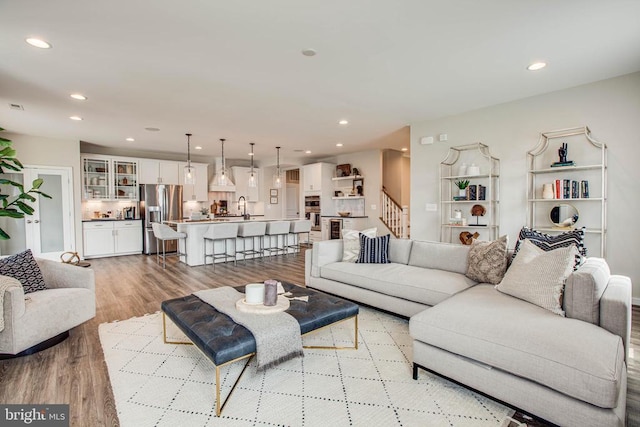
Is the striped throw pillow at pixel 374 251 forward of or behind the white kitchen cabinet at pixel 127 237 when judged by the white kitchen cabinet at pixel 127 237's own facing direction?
forward

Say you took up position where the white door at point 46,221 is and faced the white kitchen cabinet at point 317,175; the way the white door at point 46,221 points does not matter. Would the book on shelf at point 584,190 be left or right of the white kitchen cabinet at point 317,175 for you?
right

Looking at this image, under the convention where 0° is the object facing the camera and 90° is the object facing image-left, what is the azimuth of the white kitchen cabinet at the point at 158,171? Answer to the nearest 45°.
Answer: approximately 0°

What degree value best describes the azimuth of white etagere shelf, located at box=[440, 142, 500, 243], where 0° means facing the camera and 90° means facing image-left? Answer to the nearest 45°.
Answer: approximately 45°

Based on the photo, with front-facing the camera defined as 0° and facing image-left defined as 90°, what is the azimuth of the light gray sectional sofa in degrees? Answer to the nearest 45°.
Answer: approximately 45°

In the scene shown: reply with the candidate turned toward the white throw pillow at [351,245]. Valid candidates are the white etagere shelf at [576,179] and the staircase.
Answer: the white etagere shelf

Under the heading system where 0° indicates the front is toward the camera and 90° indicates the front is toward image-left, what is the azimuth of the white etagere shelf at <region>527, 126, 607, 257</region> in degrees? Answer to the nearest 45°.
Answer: approximately 45°

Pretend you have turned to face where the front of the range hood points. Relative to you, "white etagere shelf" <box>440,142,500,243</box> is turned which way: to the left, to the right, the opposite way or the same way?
to the right

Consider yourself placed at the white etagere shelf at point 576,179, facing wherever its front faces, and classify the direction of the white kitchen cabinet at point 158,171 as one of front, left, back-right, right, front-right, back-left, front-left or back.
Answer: front-right
